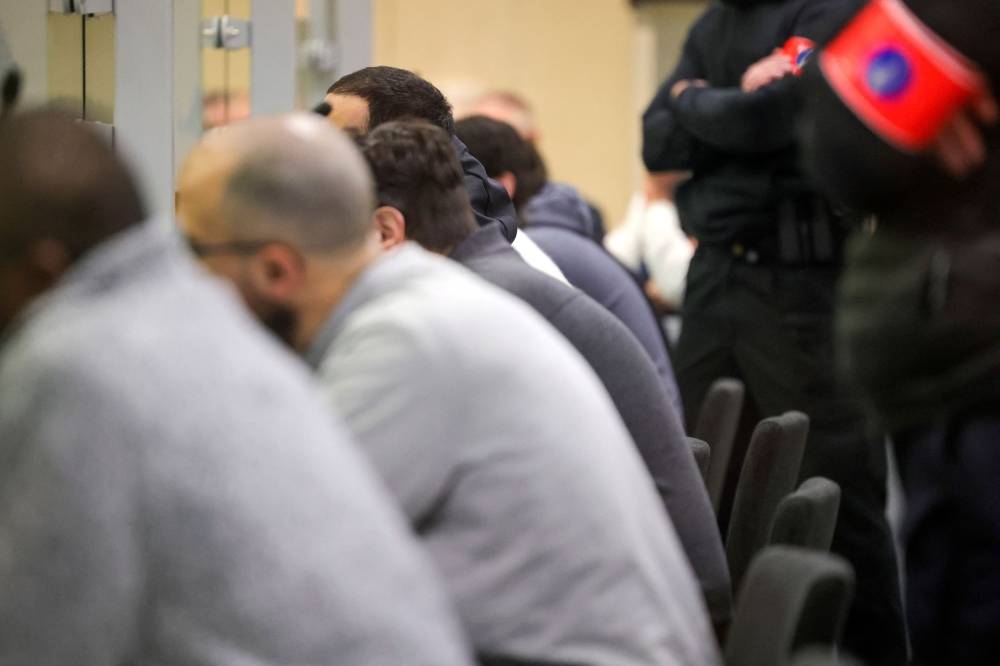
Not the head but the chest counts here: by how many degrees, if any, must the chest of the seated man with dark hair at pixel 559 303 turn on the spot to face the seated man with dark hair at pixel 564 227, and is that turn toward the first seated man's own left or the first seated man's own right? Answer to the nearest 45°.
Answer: approximately 45° to the first seated man's own right

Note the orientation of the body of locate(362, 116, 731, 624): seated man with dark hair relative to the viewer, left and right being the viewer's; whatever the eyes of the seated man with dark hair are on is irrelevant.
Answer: facing away from the viewer and to the left of the viewer

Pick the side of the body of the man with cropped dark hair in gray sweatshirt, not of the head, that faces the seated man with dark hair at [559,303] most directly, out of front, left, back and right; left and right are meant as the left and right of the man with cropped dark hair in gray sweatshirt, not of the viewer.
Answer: right

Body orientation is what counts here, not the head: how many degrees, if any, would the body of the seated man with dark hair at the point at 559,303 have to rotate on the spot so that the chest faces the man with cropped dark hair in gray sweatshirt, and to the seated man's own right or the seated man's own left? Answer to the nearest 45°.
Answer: approximately 135° to the seated man's own left

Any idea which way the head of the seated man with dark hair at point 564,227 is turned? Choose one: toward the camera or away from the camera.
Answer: away from the camera

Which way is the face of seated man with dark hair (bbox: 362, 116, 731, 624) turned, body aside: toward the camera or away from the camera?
away from the camera
